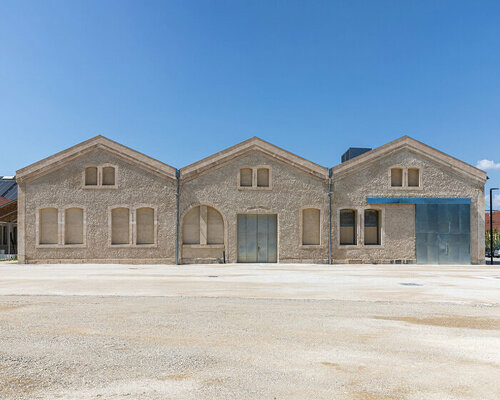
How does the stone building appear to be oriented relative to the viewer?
toward the camera
